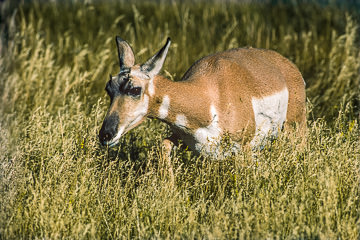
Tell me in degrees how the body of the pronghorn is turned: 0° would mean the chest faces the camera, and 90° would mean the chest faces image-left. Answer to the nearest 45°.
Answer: approximately 45°
